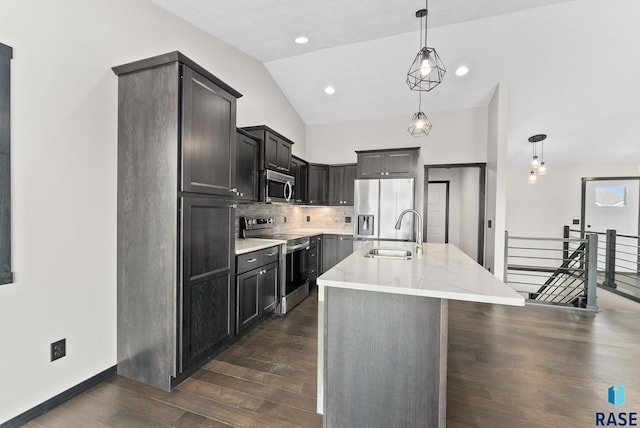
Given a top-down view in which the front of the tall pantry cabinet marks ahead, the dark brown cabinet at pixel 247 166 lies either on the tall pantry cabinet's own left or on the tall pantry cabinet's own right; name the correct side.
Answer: on the tall pantry cabinet's own left

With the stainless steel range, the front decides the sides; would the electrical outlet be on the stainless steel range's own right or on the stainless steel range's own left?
on the stainless steel range's own right

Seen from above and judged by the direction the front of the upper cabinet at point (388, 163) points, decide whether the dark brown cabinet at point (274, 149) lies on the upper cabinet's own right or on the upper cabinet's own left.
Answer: on the upper cabinet's own right

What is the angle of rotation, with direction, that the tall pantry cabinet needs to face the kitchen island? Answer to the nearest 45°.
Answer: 0° — it already faces it

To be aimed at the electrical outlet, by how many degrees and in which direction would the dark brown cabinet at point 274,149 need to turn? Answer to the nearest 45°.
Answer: approximately 90° to its right

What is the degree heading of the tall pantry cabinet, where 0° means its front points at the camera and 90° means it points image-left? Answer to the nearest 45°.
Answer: approximately 315°

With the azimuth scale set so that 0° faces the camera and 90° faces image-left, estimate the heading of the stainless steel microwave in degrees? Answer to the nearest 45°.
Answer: approximately 315°

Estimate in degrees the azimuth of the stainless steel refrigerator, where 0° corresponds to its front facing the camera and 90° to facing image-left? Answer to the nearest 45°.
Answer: approximately 0°

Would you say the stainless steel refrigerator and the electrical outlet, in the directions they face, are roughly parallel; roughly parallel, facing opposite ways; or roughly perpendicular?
roughly perpendicular

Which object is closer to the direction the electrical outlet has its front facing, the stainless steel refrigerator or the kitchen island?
the kitchen island

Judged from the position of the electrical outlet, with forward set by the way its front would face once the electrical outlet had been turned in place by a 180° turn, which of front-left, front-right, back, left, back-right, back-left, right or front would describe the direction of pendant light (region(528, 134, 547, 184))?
back-right

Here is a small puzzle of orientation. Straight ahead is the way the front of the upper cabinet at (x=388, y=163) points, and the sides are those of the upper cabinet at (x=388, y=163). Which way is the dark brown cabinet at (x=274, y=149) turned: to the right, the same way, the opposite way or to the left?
to the left

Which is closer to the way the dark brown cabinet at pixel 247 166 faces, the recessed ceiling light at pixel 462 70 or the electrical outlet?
the recessed ceiling light

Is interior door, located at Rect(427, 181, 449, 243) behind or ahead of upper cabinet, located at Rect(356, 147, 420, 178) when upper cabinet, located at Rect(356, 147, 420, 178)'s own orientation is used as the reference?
behind
